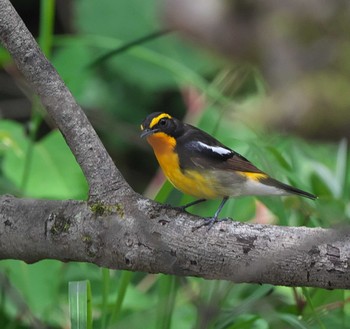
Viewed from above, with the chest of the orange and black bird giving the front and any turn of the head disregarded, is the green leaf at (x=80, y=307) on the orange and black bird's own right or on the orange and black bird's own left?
on the orange and black bird's own left

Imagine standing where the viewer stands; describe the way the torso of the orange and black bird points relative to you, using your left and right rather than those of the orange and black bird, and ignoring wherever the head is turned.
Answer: facing to the left of the viewer
